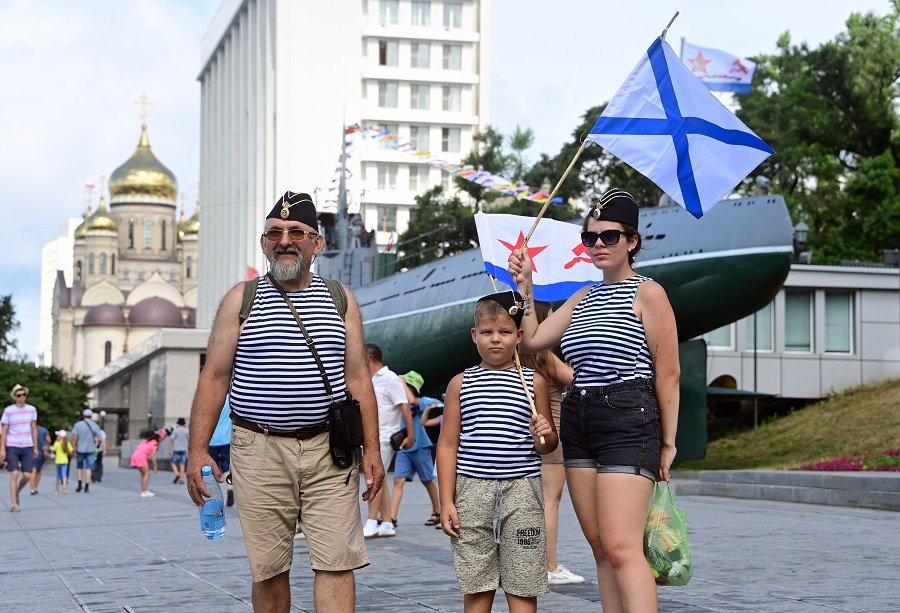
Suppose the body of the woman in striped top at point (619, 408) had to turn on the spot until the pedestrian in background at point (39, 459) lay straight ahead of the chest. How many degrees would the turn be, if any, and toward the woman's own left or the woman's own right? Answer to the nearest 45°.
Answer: approximately 90° to the woman's own right

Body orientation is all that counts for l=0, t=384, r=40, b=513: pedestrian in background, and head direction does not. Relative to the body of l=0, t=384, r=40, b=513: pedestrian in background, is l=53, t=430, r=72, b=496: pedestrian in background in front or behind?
behind

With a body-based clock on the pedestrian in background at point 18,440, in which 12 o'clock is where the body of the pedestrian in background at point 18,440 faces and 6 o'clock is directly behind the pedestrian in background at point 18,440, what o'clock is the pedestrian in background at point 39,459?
the pedestrian in background at point 39,459 is roughly at 6 o'clock from the pedestrian in background at point 18,440.

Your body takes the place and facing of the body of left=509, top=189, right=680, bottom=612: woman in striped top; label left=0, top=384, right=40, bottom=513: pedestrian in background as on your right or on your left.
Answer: on your right

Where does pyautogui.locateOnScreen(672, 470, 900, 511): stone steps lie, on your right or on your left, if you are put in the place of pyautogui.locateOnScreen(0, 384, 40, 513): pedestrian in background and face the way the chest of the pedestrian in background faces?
on your left

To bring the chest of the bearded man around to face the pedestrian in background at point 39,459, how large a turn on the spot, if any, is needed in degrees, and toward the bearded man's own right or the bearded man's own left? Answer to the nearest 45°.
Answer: approximately 180°

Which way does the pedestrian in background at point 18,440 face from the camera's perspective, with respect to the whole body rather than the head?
toward the camera

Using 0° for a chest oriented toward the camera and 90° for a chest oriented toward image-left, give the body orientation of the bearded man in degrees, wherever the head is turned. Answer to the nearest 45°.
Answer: approximately 0°

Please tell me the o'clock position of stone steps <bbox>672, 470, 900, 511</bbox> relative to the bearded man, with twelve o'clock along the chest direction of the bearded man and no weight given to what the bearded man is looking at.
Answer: The stone steps is roughly at 7 o'clock from the bearded man.

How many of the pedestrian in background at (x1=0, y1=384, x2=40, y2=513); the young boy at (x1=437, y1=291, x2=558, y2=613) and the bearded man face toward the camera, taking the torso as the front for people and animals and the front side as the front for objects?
3

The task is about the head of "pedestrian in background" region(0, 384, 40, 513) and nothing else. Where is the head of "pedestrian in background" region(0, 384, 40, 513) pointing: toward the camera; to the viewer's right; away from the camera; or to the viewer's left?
toward the camera

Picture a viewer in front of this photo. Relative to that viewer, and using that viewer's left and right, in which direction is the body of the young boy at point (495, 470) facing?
facing the viewer

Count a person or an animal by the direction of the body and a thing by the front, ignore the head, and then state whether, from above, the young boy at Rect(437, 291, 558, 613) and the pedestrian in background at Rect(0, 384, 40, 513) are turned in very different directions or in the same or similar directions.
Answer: same or similar directions
